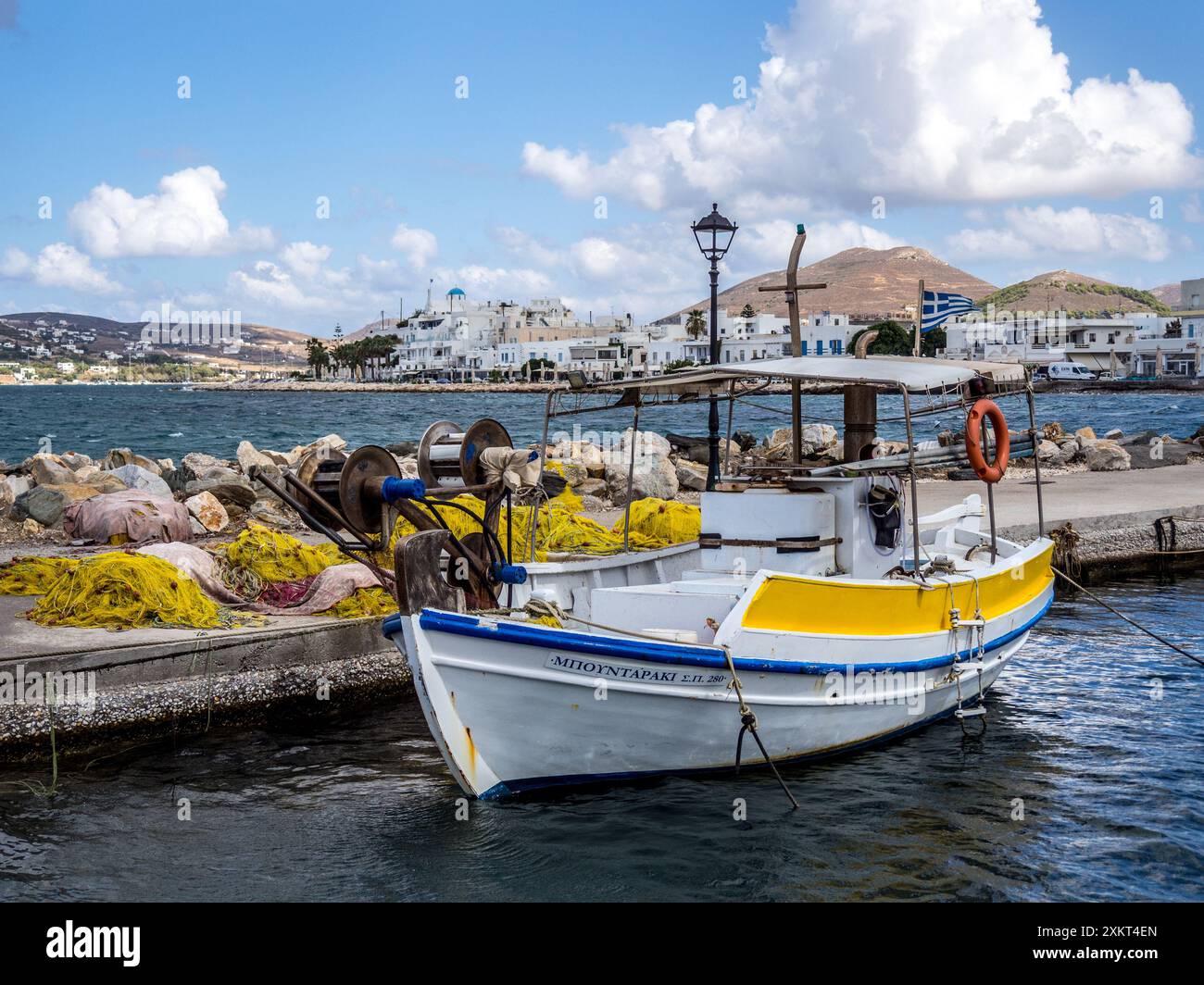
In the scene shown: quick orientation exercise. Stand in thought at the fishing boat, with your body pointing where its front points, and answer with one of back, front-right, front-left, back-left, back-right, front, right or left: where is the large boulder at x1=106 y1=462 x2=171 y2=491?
right

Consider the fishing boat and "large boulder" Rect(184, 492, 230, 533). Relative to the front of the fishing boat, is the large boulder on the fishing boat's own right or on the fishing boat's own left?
on the fishing boat's own right

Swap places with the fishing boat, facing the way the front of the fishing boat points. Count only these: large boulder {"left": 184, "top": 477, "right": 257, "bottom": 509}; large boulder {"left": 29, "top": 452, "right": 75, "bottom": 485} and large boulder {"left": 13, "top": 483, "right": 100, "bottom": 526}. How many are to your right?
3

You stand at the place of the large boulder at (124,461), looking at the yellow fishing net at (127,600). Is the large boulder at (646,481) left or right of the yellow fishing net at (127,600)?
left

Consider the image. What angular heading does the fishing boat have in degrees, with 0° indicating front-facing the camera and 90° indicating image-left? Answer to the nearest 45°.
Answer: approximately 45°

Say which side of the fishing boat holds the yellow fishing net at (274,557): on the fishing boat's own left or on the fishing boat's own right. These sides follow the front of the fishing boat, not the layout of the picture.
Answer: on the fishing boat's own right

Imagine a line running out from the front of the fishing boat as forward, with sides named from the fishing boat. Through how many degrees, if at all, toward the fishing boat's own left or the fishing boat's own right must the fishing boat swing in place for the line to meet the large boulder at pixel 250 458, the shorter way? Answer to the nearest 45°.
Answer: approximately 90° to the fishing boat's own right

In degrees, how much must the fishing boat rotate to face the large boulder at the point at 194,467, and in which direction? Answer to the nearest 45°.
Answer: approximately 90° to its right
